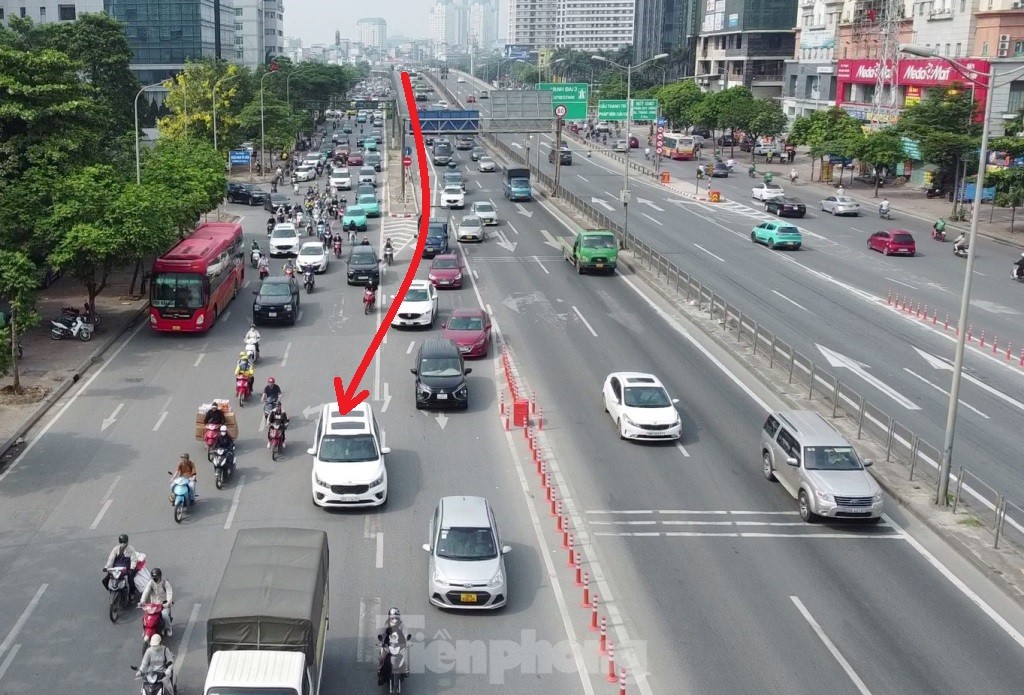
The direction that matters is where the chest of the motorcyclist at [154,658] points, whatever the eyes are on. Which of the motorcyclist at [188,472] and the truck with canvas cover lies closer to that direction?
the truck with canvas cover

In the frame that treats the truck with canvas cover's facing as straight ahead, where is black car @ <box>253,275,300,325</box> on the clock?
The black car is roughly at 6 o'clock from the truck with canvas cover.

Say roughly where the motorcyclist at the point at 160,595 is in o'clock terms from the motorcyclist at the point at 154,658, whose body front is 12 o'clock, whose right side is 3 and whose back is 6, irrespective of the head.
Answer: the motorcyclist at the point at 160,595 is roughly at 6 o'clock from the motorcyclist at the point at 154,658.

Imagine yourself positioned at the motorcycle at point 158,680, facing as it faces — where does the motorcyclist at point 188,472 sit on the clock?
The motorcyclist is roughly at 6 o'clock from the motorcycle.

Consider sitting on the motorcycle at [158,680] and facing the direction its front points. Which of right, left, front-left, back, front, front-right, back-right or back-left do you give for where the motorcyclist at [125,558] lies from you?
back

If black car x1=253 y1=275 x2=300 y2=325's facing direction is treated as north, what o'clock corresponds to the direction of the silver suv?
The silver suv is roughly at 11 o'clock from the black car.

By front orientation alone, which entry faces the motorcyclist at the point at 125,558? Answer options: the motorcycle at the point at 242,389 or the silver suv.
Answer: the motorcycle

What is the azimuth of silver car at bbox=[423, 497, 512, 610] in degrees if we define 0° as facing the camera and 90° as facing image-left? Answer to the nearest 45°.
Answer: approximately 0°

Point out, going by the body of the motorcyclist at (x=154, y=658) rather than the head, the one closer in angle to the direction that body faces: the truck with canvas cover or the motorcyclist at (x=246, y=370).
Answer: the truck with canvas cover

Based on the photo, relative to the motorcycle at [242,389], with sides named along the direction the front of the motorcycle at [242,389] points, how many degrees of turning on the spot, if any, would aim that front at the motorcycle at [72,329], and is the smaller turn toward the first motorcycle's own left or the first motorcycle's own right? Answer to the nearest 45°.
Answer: approximately 135° to the first motorcycle's own right
